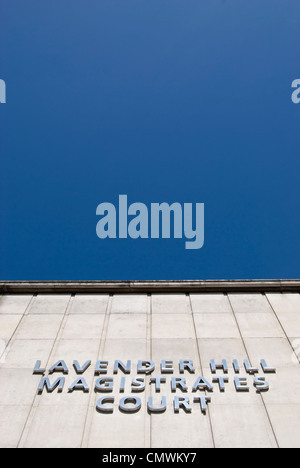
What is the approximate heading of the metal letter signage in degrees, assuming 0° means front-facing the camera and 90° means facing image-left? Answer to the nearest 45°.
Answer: approximately 0°
